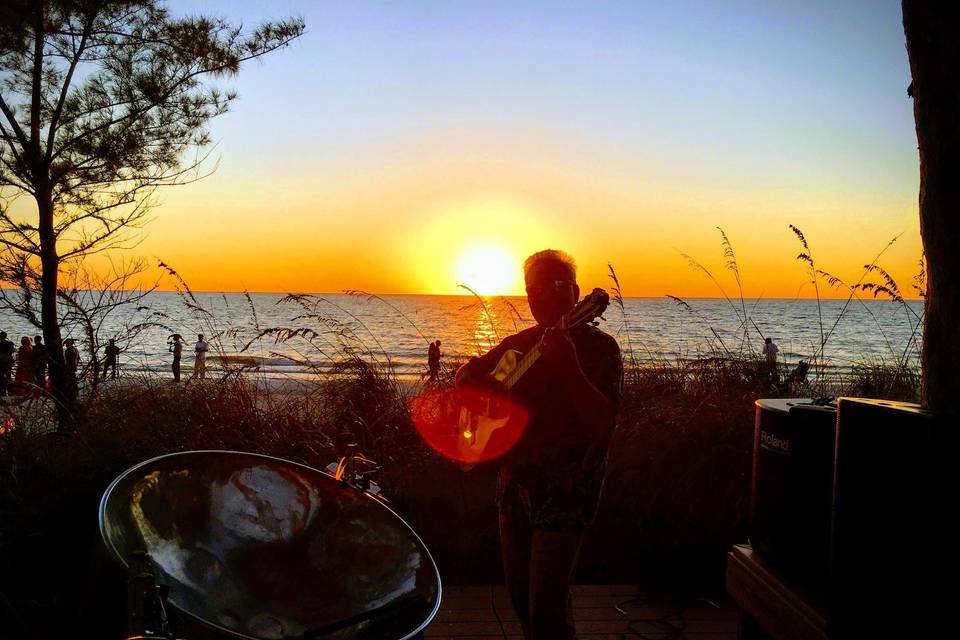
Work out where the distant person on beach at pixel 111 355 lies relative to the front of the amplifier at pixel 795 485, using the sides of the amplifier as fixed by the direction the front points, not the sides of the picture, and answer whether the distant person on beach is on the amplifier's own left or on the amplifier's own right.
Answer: on the amplifier's own right

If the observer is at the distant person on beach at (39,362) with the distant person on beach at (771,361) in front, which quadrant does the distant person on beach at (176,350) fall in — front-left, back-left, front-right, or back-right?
front-left

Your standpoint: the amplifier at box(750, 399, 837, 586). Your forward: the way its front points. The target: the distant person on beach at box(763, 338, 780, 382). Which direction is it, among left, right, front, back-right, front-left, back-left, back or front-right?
back-right

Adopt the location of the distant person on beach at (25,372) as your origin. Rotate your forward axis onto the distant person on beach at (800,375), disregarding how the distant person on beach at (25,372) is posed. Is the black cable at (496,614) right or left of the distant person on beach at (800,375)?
right

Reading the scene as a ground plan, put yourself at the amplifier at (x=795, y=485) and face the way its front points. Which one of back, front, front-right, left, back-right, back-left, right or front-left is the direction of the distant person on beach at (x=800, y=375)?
back-right

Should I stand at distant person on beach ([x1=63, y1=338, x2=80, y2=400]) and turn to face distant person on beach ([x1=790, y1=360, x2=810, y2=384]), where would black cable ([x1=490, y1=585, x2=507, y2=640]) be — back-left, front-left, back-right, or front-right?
front-right

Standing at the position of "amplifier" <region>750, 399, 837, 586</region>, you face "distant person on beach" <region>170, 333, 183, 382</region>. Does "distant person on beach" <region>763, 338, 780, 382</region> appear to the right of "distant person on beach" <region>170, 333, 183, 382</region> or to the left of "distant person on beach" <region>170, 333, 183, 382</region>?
right

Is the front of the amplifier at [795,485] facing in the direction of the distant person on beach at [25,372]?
no

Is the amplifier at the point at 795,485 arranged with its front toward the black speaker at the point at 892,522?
no

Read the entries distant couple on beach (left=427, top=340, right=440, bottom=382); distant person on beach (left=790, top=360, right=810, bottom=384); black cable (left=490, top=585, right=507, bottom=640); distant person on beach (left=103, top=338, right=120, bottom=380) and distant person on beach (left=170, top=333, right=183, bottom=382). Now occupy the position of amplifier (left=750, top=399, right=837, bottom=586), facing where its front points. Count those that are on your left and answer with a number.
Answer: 0

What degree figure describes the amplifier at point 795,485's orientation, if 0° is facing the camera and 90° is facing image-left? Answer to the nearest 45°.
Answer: approximately 45°

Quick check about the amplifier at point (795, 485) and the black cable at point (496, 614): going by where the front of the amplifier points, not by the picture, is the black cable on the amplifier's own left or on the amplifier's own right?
on the amplifier's own right

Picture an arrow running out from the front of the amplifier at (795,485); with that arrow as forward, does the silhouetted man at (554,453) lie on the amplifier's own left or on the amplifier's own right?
on the amplifier's own right
